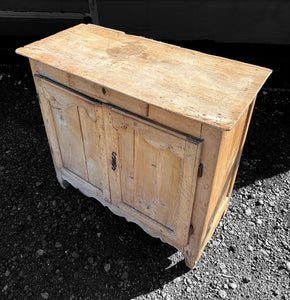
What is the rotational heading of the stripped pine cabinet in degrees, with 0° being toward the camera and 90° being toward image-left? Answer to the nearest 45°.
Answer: approximately 45°

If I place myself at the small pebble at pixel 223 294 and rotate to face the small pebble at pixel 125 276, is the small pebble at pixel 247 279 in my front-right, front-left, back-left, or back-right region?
back-right
